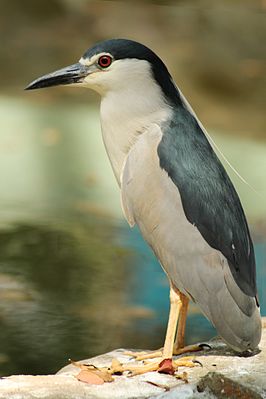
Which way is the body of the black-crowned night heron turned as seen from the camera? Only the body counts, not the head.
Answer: to the viewer's left
